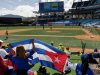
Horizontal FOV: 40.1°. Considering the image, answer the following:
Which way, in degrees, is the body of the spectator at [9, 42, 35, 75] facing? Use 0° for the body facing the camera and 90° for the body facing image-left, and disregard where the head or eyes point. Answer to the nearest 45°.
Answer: approximately 180°
